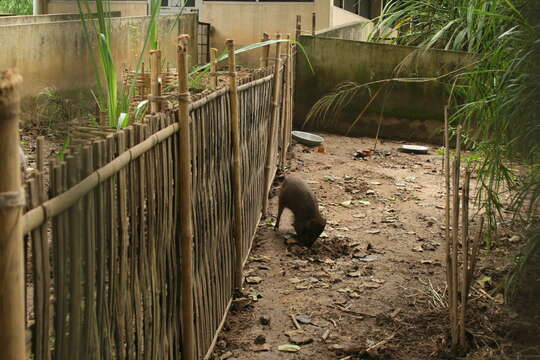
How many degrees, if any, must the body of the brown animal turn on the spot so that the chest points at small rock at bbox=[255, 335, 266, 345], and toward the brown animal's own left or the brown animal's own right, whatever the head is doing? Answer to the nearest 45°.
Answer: approximately 45° to the brown animal's own right

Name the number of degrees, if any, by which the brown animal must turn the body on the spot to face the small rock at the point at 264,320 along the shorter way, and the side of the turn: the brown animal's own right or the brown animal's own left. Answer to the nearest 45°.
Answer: approximately 45° to the brown animal's own right

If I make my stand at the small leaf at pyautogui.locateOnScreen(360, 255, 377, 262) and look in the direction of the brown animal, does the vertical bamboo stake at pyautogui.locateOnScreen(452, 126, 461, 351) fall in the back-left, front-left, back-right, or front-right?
back-left

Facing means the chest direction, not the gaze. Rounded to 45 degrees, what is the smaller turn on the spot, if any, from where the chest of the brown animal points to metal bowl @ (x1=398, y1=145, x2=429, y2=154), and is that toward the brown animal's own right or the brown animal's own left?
approximately 135° to the brown animal's own left

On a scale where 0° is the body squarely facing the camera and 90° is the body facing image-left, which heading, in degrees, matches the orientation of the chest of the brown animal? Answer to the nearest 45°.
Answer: approximately 315°

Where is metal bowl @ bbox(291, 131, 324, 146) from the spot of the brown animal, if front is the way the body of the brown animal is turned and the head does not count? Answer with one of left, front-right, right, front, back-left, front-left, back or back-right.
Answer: back-left
